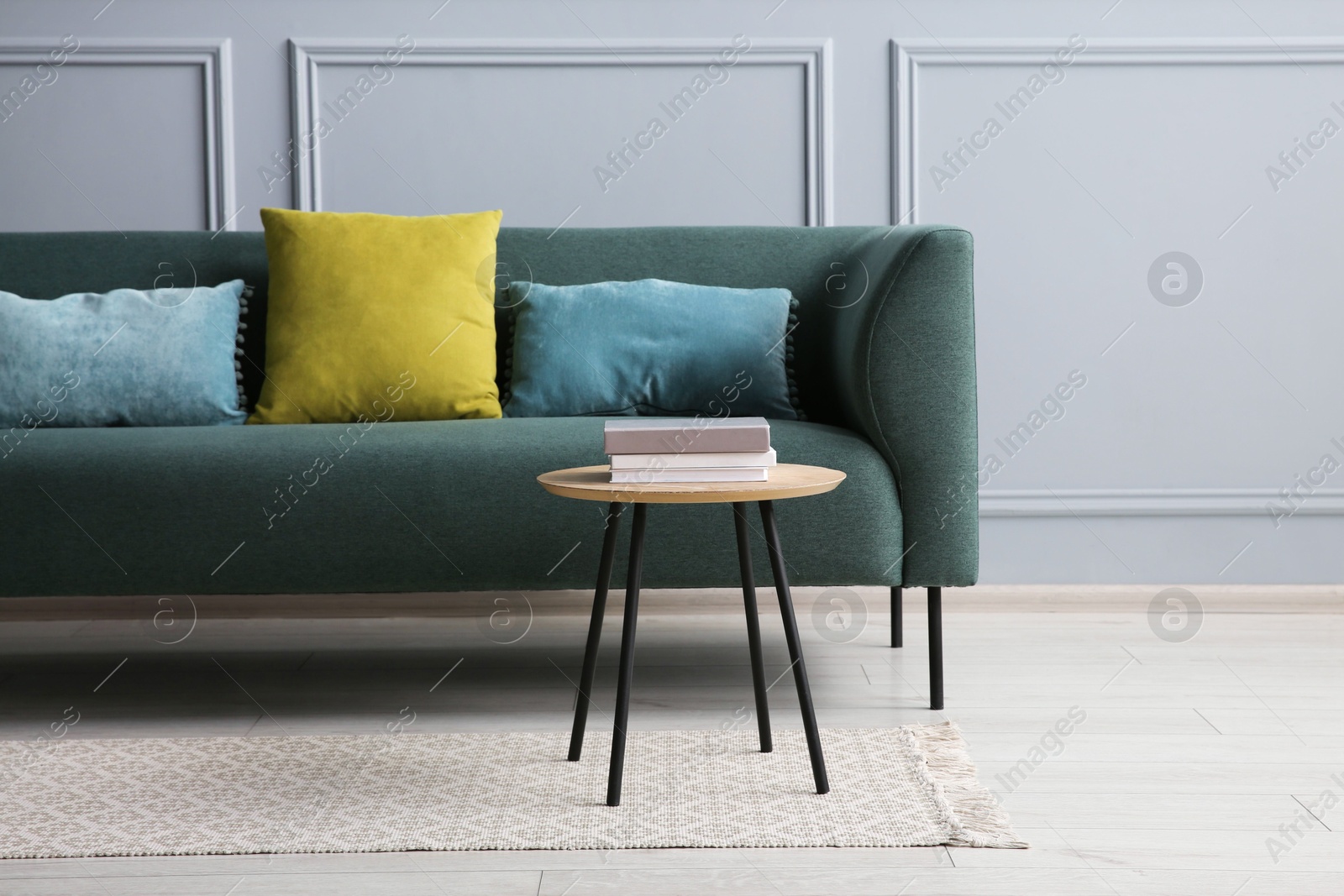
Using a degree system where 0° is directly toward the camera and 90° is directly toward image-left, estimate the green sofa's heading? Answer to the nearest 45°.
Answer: approximately 0°
